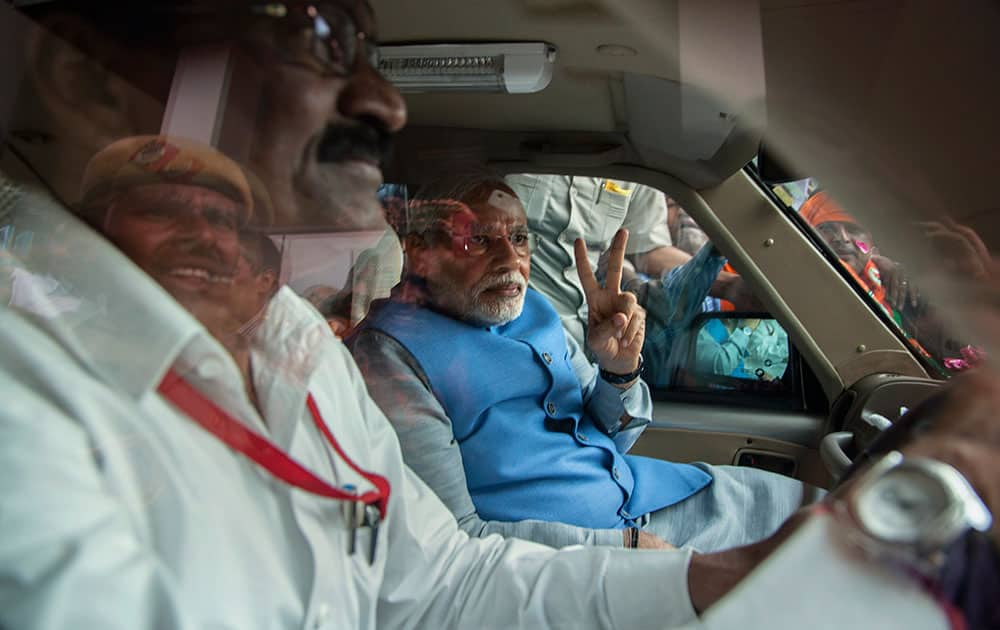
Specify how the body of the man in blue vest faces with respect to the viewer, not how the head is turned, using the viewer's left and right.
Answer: facing the viewer and to the right of the viewer
